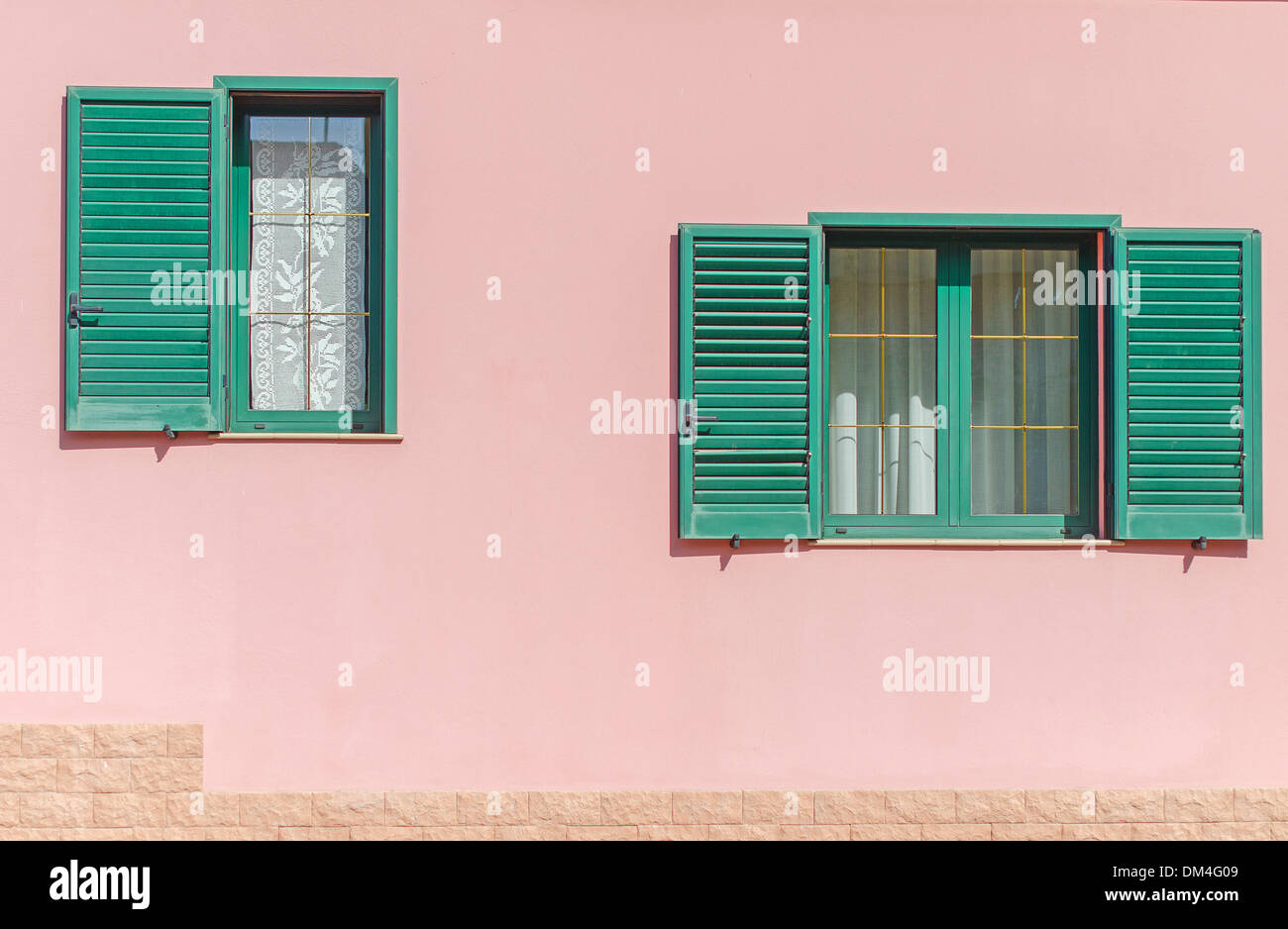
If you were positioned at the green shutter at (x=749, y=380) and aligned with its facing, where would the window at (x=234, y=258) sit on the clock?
The window is roughly at 3 o'clock from the green shutter.

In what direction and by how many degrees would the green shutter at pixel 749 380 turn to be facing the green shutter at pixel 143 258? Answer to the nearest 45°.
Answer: approximately 90° to its right

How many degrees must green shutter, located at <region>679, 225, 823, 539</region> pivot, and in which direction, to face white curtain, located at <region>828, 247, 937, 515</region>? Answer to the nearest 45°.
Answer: approximately 135° to its left

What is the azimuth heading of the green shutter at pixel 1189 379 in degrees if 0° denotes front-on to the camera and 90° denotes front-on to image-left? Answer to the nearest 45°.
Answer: approximately 0°

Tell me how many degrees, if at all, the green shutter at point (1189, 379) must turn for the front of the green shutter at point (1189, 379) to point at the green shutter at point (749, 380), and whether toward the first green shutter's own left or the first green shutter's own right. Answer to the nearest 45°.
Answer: approximately 45° to the first green shutter's own right

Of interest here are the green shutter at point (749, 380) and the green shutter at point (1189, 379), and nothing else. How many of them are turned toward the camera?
2

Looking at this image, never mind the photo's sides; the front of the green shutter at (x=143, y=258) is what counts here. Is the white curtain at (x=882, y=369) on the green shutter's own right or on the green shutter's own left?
on the green shutter's own left

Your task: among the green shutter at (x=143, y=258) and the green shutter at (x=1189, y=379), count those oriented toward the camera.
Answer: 2

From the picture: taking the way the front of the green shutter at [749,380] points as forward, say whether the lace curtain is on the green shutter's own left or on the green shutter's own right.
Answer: on the green shutter's own right

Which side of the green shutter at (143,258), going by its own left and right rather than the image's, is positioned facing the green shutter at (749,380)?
left
